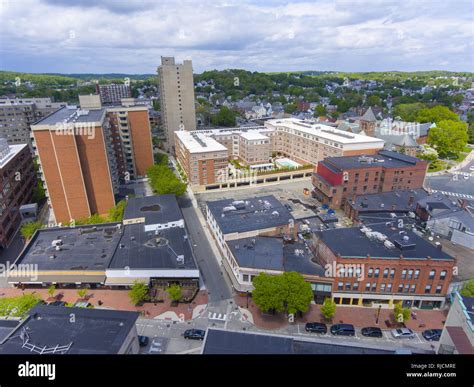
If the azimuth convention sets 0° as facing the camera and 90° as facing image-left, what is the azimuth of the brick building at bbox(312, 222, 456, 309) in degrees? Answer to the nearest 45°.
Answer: approximately 0°

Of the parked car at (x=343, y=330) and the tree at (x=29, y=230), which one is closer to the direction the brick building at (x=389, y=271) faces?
the parked car

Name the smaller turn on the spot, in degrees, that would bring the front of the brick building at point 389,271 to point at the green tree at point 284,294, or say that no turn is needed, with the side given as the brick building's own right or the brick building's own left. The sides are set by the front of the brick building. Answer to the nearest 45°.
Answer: approximately 45° to the brick building's own right

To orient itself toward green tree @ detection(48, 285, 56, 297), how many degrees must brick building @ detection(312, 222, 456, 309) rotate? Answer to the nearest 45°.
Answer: approximately 45° to its right

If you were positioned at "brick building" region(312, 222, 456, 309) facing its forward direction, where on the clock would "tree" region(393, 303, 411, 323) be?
The tree is roughly at 11 o'clock from the brick building.

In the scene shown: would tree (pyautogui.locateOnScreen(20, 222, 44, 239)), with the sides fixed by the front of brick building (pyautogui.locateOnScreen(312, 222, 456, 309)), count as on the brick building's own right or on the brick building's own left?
on the brick building's own right

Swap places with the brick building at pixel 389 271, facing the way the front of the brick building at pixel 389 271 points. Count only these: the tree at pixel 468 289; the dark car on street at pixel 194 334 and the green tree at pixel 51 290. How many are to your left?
1

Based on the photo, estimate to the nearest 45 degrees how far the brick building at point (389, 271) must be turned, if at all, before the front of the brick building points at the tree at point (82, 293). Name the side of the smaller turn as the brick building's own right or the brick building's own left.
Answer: approximately 45° to the brick building's own right

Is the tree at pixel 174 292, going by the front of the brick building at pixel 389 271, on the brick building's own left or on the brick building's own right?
on the brick building's own right

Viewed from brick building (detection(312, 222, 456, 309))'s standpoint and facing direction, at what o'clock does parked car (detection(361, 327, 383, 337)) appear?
The parked car is roughly at 12 o'clock from the brick building.

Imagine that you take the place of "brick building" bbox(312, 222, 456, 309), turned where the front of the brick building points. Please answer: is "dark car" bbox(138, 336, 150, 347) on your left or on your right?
on your right

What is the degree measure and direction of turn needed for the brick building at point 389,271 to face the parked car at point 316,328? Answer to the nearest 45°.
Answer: approximately 45° to its right
